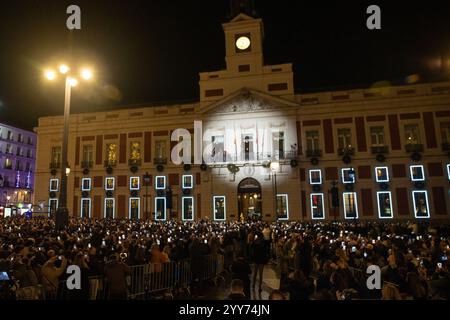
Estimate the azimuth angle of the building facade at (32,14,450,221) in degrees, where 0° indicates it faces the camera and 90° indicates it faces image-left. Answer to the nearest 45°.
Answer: approximately 0°

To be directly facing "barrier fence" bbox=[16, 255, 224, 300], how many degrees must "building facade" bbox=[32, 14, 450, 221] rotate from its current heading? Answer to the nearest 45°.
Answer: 0° — it already faces it
